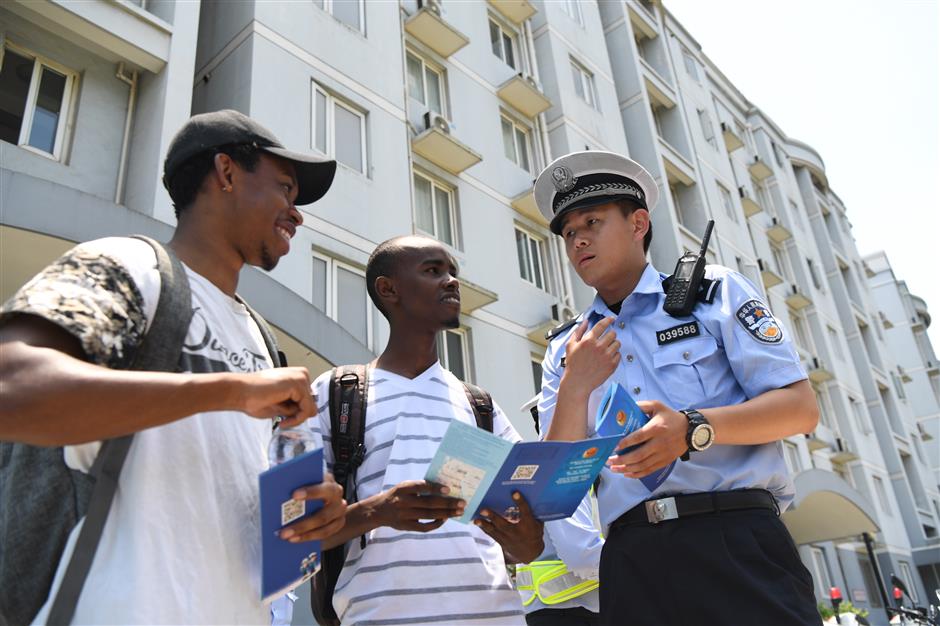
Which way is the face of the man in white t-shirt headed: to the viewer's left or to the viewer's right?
to the viewer's right

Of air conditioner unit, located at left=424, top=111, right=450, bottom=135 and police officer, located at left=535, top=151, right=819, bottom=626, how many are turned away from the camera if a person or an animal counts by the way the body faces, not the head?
0

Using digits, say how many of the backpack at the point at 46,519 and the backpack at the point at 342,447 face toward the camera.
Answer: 0

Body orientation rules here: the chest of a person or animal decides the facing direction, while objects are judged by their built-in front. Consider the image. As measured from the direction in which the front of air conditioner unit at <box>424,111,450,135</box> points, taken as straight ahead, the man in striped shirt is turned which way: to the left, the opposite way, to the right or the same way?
the same way

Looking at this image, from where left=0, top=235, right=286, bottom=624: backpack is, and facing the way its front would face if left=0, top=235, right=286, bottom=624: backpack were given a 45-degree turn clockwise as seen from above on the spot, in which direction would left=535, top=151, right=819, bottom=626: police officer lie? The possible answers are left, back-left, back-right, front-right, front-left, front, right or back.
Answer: right

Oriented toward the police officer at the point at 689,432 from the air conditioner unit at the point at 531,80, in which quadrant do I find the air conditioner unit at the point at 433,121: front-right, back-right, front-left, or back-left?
front-right

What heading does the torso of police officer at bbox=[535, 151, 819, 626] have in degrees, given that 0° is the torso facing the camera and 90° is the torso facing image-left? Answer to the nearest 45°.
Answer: approximately 45°

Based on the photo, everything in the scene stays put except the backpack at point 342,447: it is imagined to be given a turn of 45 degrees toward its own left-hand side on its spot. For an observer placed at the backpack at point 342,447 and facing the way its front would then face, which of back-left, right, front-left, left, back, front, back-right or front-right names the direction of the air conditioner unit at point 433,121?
right

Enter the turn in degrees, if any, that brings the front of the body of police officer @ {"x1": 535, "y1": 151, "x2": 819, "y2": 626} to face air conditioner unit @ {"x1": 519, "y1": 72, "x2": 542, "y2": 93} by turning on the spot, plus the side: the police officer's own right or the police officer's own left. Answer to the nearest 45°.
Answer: approximately 135° to the police officer's own right

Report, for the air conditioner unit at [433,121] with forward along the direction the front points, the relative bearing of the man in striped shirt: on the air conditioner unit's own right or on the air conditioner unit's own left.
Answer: on the air conditioner unit's own right

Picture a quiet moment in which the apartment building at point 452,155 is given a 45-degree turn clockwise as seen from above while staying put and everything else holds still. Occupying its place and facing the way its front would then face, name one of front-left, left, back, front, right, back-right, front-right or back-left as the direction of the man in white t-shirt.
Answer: front

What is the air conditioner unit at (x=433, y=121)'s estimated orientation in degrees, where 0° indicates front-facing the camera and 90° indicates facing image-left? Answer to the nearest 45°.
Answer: approximately 315°

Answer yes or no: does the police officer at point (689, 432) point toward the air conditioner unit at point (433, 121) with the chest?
no

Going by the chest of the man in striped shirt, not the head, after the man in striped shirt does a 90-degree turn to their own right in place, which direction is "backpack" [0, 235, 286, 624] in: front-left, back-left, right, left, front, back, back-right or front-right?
front
